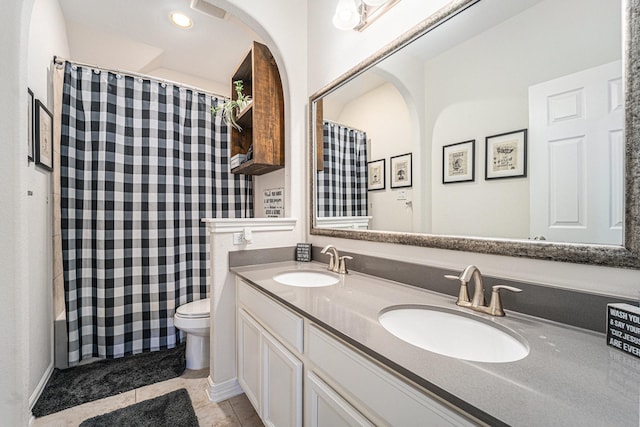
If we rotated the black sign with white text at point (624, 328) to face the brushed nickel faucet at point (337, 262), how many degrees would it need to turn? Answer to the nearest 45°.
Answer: approximately 45° to its right

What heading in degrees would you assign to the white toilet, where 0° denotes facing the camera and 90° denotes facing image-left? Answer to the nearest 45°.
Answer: approximately 90°

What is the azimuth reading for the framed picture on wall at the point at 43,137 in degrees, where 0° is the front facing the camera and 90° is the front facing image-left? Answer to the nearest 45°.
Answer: approximately 270°

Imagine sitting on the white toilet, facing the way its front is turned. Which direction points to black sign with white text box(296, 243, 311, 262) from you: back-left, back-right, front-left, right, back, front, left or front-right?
back-left
